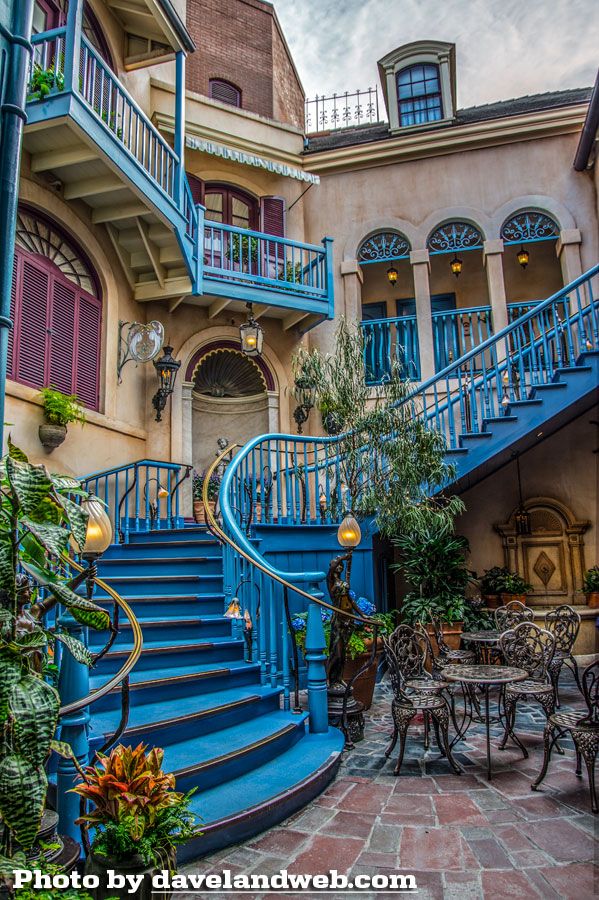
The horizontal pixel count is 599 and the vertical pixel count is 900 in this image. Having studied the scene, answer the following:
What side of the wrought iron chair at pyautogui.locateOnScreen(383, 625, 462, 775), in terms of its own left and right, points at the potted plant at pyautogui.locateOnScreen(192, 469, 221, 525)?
back

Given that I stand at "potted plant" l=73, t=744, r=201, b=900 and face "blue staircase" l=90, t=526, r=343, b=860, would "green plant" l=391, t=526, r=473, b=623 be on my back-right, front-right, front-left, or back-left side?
front-right

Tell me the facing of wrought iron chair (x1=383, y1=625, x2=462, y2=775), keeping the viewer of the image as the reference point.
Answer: facing the viewer and to the right of the viewer

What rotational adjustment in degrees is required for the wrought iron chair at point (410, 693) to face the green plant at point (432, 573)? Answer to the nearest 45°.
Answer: approximately 135° to its left

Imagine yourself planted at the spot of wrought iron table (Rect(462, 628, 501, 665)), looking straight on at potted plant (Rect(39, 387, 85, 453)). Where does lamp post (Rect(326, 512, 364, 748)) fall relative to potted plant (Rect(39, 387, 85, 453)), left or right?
left

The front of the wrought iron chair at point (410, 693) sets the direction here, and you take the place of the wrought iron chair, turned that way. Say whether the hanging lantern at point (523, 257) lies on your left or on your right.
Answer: on your left

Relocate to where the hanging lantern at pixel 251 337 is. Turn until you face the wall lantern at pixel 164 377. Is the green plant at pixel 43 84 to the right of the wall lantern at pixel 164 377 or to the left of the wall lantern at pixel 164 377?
left

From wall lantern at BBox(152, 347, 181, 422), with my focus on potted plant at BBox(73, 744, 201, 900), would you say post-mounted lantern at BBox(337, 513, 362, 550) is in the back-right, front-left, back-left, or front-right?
front-left

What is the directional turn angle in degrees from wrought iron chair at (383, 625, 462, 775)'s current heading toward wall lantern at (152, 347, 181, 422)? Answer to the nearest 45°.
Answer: approximately 180°

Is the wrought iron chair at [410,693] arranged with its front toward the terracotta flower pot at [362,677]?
no

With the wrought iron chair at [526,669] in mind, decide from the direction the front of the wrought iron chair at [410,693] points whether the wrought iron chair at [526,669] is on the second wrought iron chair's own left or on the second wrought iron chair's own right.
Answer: on the second wrought iron chair's own left

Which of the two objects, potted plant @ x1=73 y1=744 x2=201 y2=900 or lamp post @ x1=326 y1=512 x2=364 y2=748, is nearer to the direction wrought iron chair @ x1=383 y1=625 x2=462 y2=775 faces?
the potted plant

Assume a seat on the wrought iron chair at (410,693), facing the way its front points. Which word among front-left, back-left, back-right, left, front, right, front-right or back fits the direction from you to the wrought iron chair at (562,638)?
left

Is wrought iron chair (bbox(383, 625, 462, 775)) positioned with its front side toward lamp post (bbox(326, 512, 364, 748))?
no
